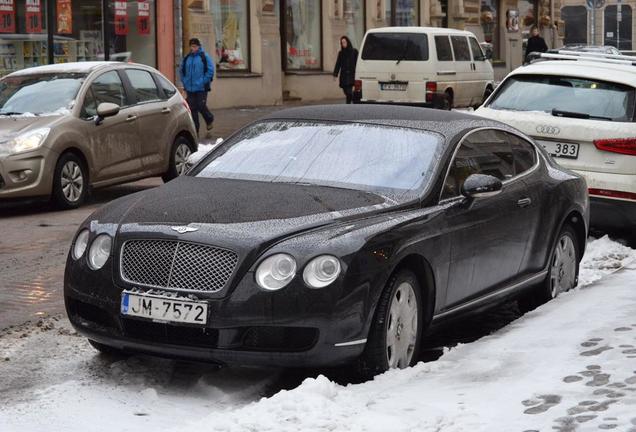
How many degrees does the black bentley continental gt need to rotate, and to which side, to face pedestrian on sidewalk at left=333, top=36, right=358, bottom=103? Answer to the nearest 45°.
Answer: approximately 135° to its right

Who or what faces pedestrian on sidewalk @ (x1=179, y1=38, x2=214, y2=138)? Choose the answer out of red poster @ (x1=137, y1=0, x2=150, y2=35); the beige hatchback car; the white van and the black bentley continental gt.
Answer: the red poster

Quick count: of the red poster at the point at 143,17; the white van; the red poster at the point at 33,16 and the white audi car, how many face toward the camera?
2

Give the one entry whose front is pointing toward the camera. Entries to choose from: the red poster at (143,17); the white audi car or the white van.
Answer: the red poster

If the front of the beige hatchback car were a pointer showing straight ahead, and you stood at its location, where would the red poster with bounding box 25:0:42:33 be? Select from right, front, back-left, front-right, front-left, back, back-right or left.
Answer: back-right

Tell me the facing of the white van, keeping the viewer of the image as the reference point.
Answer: facing away from the viewer and to the right of the viewer

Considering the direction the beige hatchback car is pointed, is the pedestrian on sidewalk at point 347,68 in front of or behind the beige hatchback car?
behind

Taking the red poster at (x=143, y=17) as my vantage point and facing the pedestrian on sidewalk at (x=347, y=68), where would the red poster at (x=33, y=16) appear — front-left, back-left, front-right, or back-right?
back-right

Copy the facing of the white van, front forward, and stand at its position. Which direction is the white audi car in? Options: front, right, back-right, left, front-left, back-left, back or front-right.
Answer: back-right

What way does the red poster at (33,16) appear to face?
toward the camera

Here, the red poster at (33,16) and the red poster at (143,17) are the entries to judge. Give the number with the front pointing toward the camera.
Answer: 2

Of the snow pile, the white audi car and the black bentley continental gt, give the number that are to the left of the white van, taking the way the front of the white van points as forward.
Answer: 0

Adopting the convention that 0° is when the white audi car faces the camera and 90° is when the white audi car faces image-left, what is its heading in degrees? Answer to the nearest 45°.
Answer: approximately 225°

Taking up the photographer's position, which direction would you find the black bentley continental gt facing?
facing the viewer and to the left of the viewer

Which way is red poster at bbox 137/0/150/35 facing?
toward the camera
